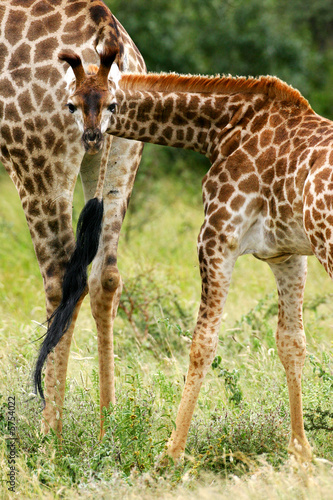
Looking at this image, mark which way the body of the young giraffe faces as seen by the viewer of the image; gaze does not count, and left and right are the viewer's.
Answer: facing the viewer and to the left of the viewer

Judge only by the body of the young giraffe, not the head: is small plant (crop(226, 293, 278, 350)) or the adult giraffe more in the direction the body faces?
the adult giraffe

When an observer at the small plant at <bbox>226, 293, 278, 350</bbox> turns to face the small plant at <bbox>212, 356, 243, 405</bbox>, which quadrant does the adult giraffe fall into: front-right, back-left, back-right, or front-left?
front-right
